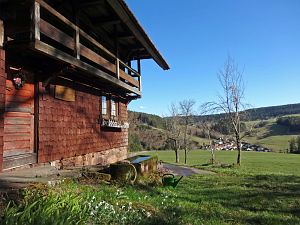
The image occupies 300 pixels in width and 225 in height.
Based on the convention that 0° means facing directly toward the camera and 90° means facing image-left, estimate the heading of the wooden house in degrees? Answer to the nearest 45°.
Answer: approximately 315°
